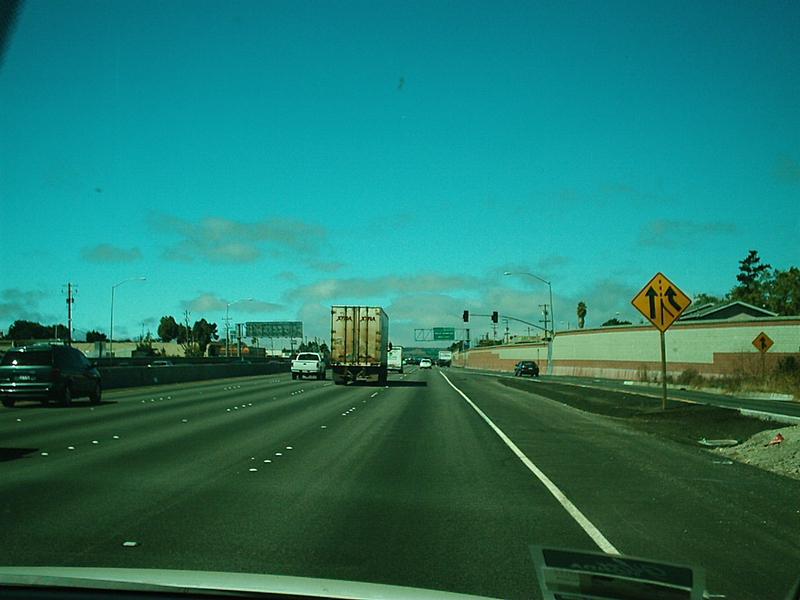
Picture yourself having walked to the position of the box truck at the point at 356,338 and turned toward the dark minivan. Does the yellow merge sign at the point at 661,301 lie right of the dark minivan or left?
left

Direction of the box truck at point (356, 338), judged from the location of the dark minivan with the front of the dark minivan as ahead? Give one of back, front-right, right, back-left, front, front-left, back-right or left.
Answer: front

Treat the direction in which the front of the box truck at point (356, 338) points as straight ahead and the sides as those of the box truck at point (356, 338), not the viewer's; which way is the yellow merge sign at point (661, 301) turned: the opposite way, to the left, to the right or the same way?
the opposite way

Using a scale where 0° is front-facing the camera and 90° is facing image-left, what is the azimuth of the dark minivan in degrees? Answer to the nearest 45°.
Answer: approximately 225°

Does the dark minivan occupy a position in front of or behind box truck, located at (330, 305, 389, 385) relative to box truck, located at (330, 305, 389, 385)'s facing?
behind

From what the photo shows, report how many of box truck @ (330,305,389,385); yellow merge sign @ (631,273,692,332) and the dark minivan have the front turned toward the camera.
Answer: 1

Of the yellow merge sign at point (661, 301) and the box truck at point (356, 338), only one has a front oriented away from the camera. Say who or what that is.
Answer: the box truck

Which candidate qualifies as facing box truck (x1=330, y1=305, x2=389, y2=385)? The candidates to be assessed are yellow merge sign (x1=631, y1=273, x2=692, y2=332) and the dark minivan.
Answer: the dark minivan

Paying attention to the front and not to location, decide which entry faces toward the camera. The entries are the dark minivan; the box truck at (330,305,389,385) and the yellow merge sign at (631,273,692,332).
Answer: the yellow merge sign

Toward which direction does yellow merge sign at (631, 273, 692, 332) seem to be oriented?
toward the camera

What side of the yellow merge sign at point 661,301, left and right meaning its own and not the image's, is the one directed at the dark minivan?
right

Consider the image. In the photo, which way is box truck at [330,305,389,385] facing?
away from the camera

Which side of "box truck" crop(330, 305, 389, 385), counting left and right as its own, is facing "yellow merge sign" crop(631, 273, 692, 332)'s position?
back

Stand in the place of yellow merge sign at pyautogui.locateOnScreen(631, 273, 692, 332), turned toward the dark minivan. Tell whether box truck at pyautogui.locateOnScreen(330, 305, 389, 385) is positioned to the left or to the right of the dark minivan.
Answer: right

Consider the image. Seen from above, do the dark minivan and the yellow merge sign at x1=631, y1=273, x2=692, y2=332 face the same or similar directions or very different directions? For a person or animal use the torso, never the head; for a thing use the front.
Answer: very different directions
